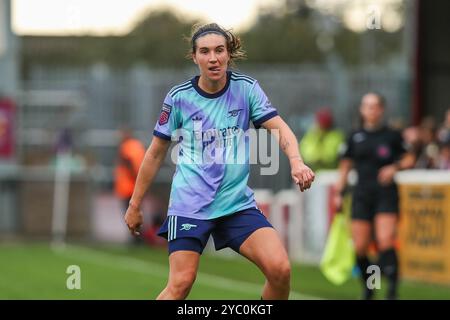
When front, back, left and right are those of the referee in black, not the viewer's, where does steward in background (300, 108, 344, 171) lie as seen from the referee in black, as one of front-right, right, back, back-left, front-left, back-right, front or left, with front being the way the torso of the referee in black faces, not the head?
back
